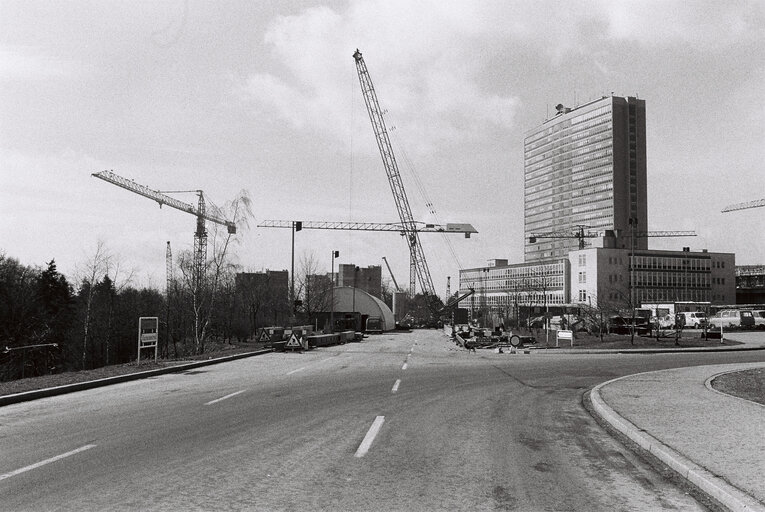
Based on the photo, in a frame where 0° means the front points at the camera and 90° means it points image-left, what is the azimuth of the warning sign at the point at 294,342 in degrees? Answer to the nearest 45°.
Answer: approximately 0°

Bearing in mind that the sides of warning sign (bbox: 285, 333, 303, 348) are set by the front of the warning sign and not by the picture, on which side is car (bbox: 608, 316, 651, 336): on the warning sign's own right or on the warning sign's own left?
on the warning sign's own left

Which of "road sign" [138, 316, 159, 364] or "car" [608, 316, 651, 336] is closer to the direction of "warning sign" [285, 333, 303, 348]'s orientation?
the road sign
